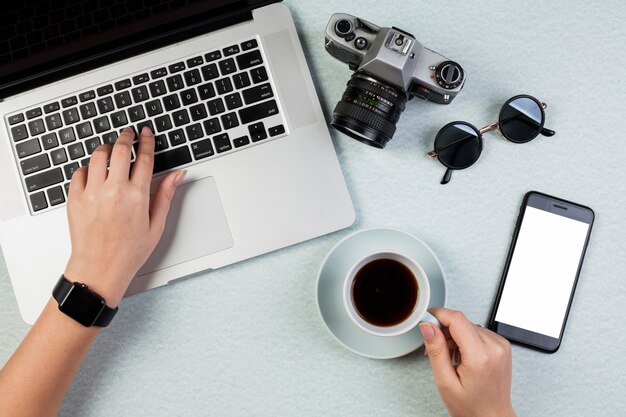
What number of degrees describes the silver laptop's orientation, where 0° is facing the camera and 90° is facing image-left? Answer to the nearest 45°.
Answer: approximately 0°

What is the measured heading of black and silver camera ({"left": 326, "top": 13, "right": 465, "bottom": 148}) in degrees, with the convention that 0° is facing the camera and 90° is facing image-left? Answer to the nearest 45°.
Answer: approximately 45°
